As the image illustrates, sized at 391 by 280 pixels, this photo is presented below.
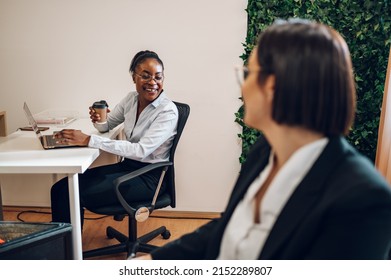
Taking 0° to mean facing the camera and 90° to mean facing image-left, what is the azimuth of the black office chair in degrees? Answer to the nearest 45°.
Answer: approximately 90°

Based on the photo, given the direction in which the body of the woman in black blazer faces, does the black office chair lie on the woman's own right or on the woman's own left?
on the woman's own right

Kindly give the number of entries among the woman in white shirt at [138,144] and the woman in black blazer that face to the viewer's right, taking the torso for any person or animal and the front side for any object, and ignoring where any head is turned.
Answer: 0

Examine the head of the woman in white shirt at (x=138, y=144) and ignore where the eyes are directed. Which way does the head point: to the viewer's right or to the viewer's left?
to the viewer's right

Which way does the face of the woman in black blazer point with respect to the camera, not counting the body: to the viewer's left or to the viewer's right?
to the viewer's left
